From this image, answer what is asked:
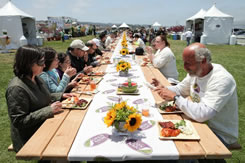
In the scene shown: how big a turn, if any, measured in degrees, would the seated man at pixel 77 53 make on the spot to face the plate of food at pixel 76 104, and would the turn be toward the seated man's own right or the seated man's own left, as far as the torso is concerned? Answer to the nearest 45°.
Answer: approximately 90° to the seated man's own right

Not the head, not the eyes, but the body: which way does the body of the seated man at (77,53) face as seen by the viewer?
to the viewer's right

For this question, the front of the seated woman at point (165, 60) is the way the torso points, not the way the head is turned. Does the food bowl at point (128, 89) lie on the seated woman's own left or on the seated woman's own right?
on the seated woman's own left

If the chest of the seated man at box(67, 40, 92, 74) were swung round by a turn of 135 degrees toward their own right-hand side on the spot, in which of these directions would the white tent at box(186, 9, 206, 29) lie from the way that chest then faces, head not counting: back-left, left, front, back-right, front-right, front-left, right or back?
back

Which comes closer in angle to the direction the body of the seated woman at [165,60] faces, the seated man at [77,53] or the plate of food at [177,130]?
the seated man

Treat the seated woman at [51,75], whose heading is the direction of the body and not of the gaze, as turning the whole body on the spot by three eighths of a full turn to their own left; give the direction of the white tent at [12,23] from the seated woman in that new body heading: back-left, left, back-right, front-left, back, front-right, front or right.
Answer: front-right

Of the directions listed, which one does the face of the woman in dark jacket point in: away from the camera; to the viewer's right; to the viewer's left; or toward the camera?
to the viewer's right

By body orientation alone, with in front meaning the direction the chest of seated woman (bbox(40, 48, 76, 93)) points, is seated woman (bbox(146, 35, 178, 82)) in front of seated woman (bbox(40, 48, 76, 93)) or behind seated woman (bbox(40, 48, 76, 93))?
in front

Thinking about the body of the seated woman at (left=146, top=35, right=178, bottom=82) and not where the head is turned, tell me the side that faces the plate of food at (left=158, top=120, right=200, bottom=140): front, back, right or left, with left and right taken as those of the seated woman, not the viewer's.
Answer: left

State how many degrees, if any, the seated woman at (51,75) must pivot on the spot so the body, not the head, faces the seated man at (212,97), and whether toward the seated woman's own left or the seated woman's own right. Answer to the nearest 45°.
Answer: approximately 45° to the seated woman's own right

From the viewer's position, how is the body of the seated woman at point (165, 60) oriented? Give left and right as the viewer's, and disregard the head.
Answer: facing to the left of the viewer

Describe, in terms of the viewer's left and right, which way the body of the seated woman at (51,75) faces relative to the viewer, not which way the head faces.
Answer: facing to the right of the viewer

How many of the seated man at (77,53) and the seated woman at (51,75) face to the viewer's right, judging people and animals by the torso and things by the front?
2

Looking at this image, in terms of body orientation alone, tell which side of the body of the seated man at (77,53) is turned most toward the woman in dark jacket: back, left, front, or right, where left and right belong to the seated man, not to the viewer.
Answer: right
